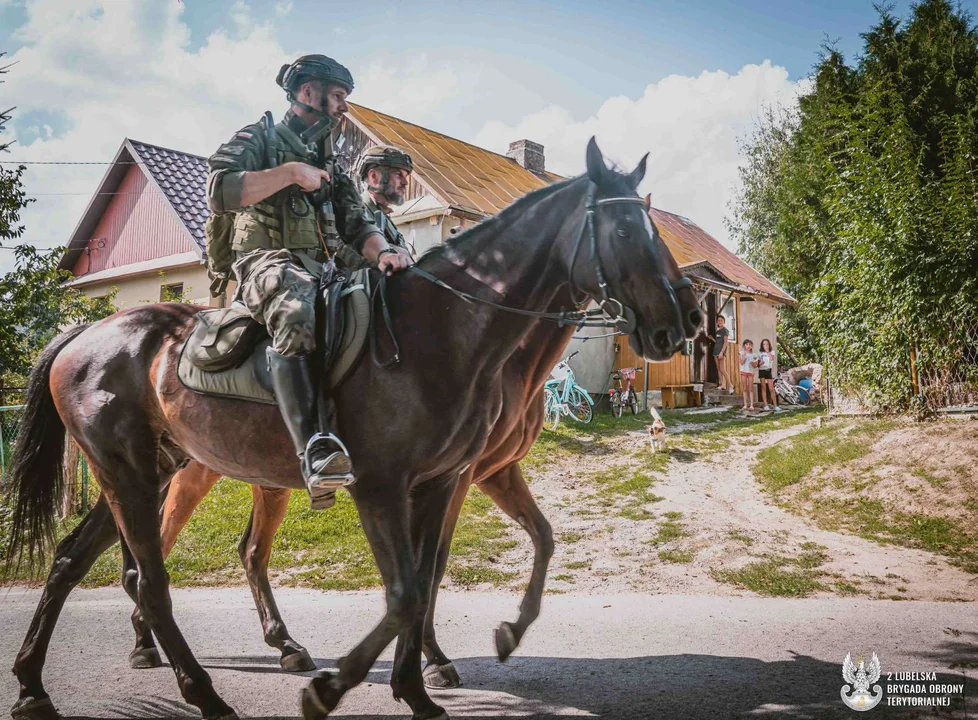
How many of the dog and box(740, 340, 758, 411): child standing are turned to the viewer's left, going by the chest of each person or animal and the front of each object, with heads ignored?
0

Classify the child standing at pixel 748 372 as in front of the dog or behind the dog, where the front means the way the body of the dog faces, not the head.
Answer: behind

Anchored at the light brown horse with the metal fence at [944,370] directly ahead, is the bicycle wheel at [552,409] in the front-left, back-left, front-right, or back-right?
front-left

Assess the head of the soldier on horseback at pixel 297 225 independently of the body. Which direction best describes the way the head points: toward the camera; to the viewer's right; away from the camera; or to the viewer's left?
to the viewer's right

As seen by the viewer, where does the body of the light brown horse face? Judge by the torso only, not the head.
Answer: to the viewer's right

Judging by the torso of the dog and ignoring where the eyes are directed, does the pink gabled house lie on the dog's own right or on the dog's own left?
on the dog's own right

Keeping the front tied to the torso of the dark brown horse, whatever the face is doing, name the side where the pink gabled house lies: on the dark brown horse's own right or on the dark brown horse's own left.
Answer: on the dark brown horse's own left

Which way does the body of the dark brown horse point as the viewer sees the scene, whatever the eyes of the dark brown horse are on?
to the viewer's right

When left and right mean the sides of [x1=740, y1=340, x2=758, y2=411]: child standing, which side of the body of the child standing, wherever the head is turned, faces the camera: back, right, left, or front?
front

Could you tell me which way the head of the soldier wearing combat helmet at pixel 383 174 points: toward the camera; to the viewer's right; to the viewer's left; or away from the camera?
to the viewer's right
